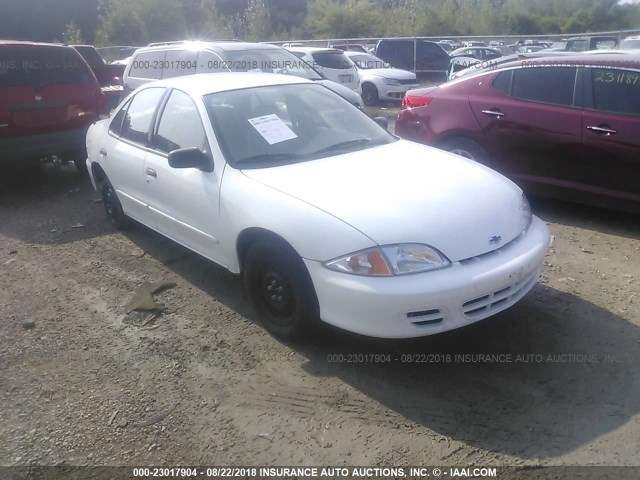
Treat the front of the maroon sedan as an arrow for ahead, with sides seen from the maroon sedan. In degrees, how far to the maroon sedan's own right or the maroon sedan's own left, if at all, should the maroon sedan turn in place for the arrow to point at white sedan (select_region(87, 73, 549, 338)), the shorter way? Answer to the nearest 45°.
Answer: approximately 90° to the maroon sedan's own right

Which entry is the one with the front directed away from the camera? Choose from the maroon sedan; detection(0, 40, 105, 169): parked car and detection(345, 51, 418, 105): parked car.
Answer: detection(0, 40, 105, 169): parked car

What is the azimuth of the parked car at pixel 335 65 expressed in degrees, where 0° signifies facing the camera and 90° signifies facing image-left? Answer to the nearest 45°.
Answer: approximately 135°

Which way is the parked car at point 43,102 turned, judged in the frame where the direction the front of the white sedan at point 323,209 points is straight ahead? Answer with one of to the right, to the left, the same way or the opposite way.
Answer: the opposite way

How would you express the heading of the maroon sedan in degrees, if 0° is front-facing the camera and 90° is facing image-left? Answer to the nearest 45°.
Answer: approximately 315°

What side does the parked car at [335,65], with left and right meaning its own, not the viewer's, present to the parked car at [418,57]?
right

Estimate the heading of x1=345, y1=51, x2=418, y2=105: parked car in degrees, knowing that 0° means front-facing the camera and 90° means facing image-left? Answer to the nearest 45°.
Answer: approximately 315°

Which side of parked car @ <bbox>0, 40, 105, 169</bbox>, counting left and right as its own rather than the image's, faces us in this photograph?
back
